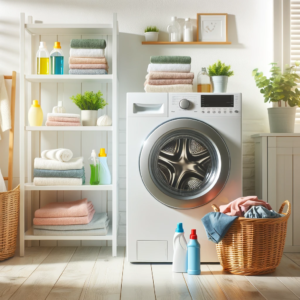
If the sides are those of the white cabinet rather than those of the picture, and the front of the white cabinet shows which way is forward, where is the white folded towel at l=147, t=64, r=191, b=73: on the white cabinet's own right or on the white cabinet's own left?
on the white cabinet's own right

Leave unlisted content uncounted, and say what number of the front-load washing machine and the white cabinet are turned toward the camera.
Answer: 2

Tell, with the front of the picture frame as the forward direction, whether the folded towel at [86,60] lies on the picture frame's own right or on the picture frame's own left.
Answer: on the picture frame's own right

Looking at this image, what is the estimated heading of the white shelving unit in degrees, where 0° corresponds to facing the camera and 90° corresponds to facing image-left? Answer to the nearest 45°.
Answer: approximately 0°
